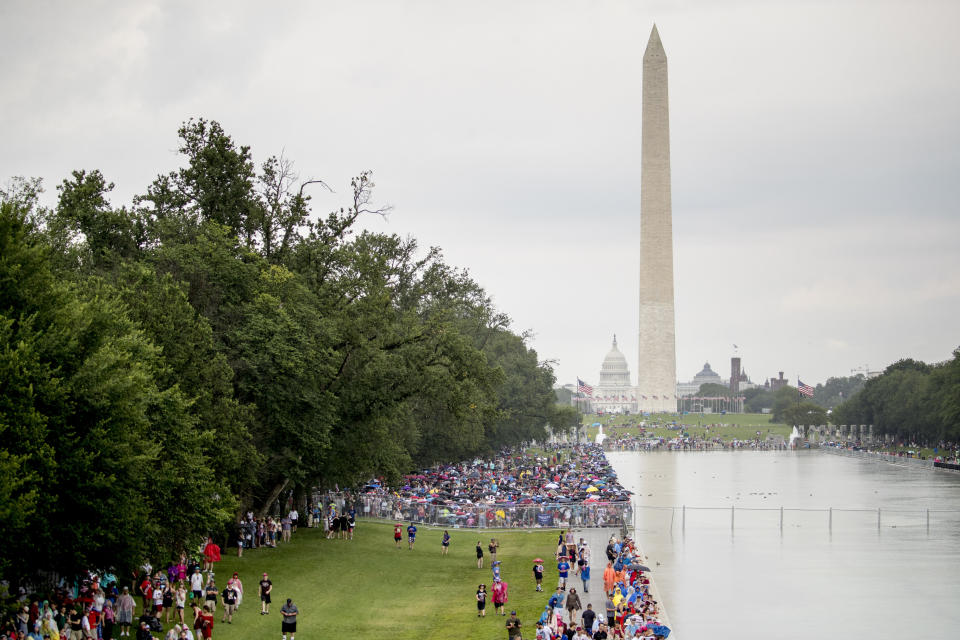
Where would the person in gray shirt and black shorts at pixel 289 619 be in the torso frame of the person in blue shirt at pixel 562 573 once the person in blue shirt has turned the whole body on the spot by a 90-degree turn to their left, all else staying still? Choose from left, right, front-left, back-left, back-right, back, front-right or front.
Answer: back-right

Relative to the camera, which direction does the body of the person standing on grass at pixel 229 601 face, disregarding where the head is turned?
toward the camera

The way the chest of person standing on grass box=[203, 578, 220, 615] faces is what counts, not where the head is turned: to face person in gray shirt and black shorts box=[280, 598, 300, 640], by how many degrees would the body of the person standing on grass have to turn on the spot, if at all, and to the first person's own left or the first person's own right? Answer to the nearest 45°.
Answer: approximately 45° to the first person's own left

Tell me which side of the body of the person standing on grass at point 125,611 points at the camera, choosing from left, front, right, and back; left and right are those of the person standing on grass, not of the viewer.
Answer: front

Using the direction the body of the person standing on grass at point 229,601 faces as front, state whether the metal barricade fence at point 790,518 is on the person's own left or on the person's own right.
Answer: on the person's own left

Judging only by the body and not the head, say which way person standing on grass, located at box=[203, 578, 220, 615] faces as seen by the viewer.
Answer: toward the camera

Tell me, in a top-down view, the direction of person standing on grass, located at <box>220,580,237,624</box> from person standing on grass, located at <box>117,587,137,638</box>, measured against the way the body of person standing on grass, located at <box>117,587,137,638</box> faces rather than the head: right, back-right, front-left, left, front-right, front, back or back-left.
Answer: back-left

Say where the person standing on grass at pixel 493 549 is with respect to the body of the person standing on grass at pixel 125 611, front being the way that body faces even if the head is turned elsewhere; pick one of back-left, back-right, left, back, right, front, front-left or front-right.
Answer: back-left
